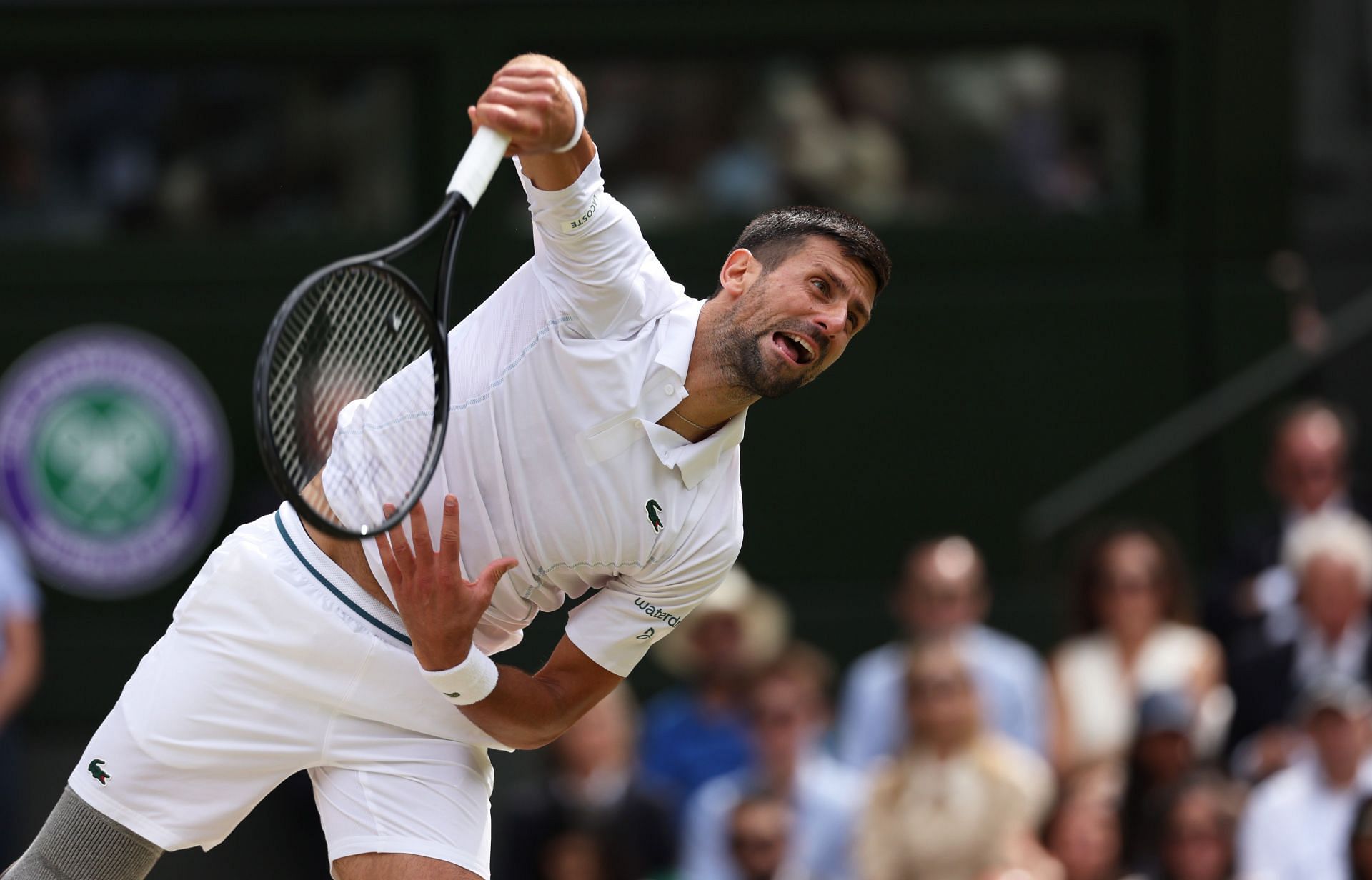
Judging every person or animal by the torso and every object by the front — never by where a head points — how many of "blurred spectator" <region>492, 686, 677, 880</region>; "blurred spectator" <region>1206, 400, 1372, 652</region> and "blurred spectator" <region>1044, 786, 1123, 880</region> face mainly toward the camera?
3

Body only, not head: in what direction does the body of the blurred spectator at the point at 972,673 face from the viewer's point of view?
toward the camera

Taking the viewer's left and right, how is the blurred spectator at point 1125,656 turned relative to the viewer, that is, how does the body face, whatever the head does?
facing the viewer

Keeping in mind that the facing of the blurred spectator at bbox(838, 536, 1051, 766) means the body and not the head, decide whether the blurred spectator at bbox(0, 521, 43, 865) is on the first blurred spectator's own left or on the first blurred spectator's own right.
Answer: on the first blurred spectator's own right

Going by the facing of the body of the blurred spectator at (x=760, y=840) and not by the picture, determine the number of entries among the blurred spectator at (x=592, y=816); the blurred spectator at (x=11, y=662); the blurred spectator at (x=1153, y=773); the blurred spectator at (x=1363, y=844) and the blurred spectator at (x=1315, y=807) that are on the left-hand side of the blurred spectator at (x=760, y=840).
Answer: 3

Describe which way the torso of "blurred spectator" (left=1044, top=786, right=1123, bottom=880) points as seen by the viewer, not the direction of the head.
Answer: toward the camera

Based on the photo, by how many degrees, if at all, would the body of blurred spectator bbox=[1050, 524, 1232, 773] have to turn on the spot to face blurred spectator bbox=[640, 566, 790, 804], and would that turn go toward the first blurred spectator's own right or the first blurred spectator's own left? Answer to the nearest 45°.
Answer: approximately 90° to the first blurred spectator's own right

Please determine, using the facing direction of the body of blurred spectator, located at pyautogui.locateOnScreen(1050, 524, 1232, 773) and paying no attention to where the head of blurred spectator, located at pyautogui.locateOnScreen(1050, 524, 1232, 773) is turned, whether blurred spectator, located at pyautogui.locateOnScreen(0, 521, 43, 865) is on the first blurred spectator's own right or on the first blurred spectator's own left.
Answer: on the first blurred spectator's own right

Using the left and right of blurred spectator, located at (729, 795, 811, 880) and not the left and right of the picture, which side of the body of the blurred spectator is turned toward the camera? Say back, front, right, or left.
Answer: front

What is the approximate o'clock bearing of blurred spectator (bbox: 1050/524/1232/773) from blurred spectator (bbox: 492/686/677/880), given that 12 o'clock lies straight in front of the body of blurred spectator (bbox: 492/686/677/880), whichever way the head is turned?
blurred spectator (bbox: 1050/524/1232/773) is roughly at 9 o'clock from blurred spectator (bbox: 492/686/677/880).
